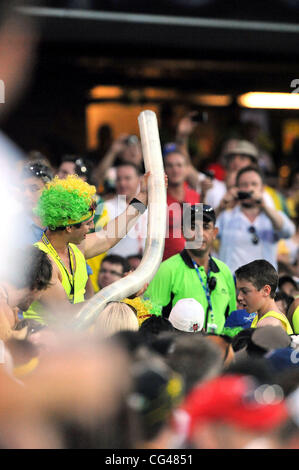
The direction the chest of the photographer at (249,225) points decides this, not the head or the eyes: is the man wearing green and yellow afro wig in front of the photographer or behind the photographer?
in front

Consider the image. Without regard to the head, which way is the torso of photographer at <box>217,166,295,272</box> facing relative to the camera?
toward the camera

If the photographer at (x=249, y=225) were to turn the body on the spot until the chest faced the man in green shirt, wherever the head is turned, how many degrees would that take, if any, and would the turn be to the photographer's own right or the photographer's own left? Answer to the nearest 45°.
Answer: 0° — they already face them

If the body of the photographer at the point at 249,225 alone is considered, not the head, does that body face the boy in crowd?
yes
